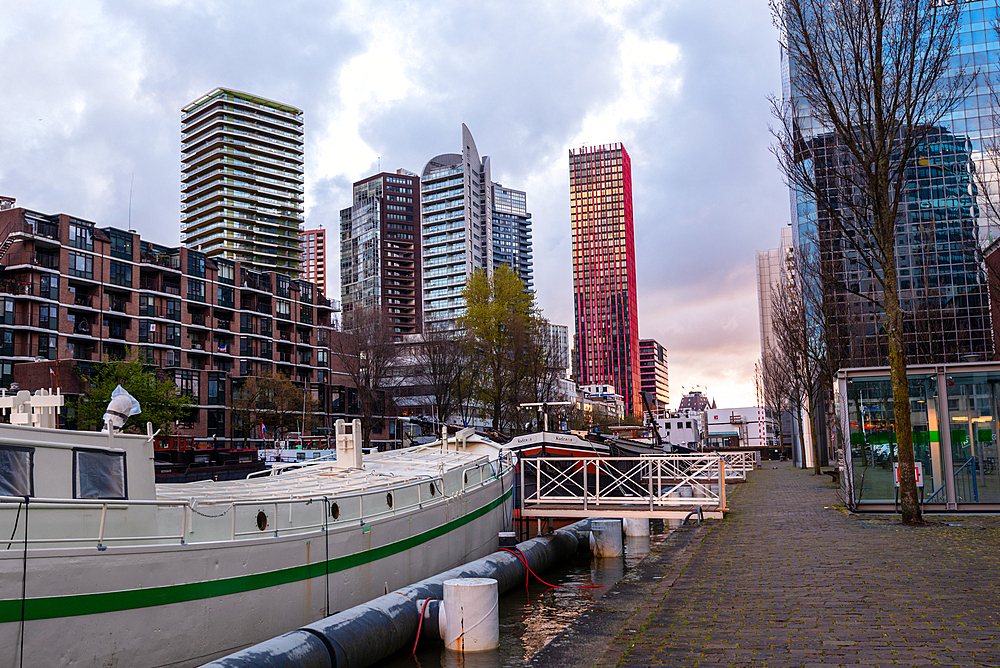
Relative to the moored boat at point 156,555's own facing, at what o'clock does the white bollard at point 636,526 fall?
The white bollard is roughly at 12 o'clock from the moored boat.

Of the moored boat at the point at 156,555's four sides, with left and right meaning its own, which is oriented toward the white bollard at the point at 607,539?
front

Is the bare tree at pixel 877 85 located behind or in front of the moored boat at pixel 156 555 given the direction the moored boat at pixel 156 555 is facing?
in front

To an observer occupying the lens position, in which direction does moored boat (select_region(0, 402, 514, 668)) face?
facing away from the viewer and to the right of the viewer

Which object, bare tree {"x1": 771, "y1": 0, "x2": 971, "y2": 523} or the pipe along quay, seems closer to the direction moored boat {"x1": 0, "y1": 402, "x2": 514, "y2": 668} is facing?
the bare tree

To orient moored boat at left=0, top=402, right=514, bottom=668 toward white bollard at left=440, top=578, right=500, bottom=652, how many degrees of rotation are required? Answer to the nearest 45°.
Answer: approximately 45° to its right
